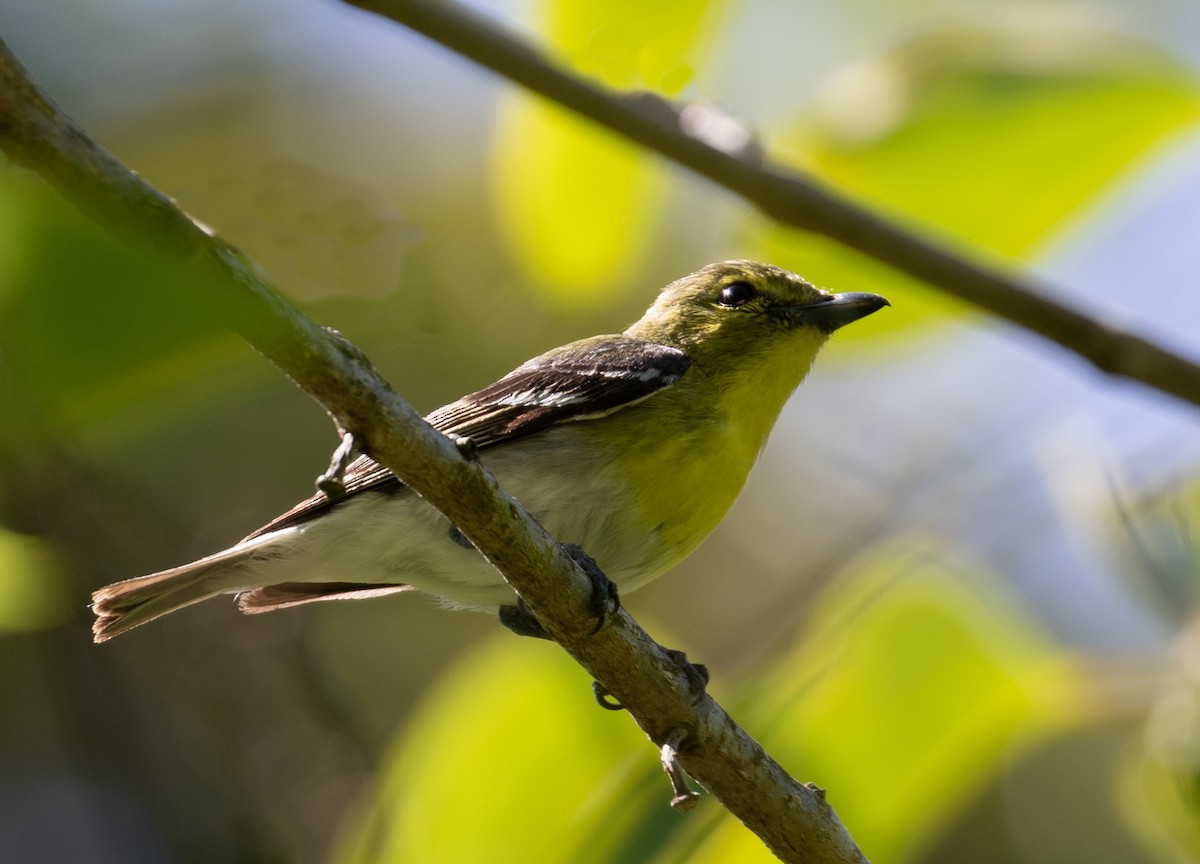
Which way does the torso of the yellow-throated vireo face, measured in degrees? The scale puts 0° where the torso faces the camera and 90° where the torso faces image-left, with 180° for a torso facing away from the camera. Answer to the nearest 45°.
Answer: approximately 270°

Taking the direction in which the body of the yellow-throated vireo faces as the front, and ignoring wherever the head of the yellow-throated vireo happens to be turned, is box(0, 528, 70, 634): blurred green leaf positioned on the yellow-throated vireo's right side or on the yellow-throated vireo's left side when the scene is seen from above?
on the yellow-throated vireo's left side
